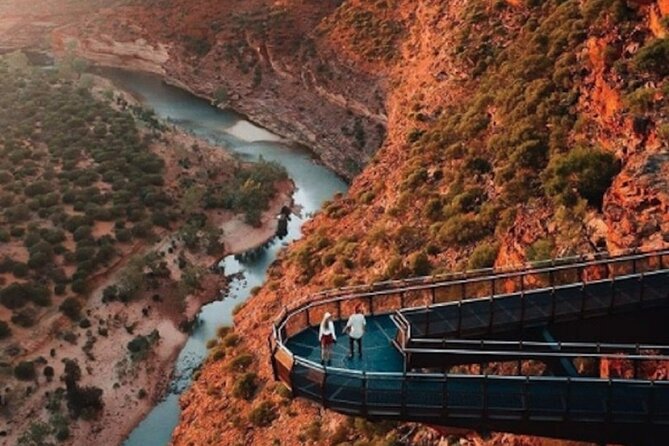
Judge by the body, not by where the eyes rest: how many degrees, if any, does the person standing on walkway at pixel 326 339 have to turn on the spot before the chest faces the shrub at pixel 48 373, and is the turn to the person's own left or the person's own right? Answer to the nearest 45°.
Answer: approximately 45° to the person's own left

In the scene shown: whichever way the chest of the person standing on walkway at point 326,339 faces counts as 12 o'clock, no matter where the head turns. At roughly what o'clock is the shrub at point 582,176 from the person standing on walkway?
The shrub is roughly at 1 o'clock from the person standing on walkway.

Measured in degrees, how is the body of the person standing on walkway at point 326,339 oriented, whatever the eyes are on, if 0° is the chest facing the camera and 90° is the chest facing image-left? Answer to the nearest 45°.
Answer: approximately 180°

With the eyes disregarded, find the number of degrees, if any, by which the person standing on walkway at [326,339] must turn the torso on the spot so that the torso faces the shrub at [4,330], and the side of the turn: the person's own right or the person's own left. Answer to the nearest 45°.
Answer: approximately 45° to the person's own left
